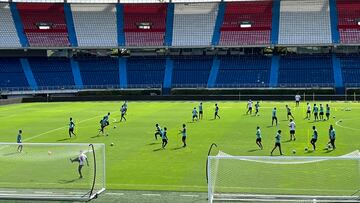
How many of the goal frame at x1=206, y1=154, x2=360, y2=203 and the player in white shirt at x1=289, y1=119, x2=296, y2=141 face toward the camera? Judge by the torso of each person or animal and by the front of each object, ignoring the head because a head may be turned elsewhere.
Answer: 1

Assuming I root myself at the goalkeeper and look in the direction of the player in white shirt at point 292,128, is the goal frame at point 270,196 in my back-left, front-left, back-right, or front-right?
front-right

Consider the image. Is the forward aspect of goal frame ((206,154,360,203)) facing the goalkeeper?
no

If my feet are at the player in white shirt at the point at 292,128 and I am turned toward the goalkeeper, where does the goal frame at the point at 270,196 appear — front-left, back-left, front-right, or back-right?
front-left
